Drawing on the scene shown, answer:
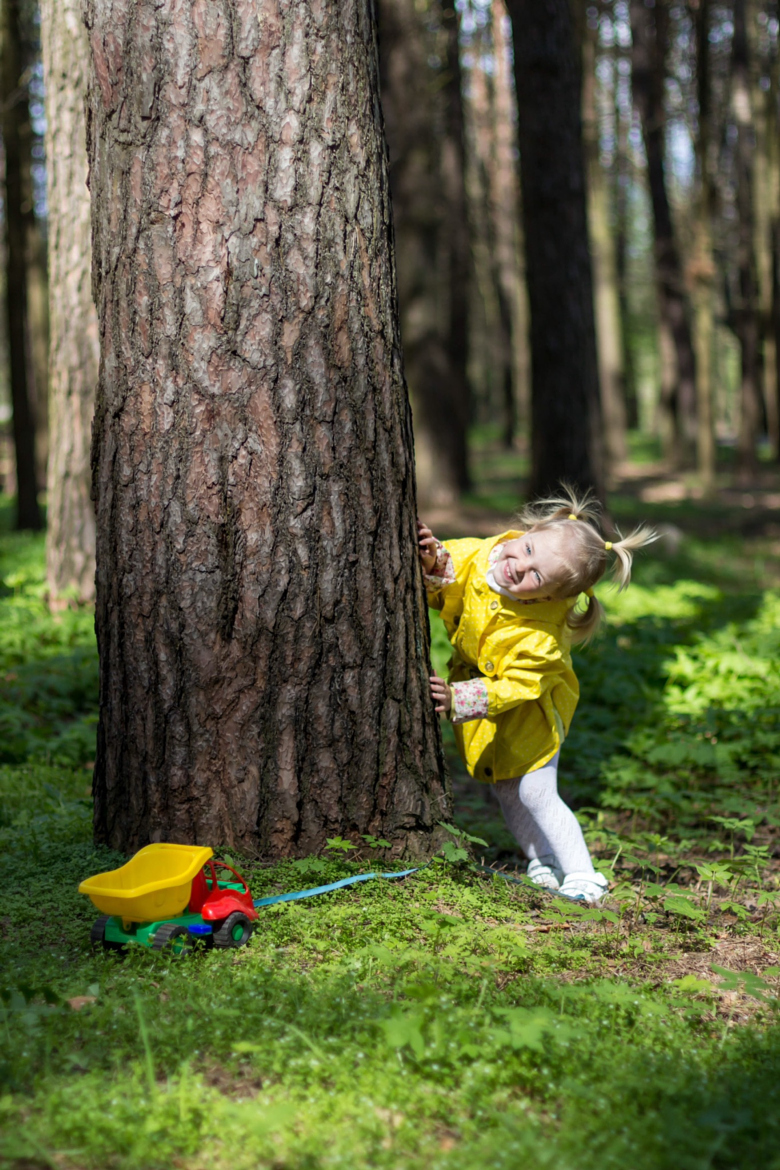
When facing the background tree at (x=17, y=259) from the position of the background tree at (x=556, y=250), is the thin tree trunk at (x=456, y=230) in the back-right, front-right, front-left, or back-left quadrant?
front-right

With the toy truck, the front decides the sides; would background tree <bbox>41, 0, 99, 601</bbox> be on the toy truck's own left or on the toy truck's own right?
on the toy truck's own left

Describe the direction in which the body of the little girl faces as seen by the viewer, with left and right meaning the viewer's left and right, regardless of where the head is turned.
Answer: facing the viewer and to the left of the viewer

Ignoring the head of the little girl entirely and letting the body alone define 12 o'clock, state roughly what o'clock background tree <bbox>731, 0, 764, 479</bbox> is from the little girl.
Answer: The background tree is roughly at 5 o'clock from the little girl.

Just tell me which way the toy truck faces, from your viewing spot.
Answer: facing away from the viewer and to the right of the viewer

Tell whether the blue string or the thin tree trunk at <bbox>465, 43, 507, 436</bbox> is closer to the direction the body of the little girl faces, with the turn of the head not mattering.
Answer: the blue string

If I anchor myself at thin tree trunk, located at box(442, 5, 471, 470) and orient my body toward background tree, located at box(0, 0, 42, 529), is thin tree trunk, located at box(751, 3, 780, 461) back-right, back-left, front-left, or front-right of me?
back-left

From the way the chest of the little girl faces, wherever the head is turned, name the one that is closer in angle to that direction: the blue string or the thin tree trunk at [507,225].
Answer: the blue string

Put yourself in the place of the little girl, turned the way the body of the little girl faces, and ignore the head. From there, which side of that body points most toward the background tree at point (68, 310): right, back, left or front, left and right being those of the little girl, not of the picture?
right

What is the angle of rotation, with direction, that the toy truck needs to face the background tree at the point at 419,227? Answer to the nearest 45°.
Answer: approximately 45° to its left

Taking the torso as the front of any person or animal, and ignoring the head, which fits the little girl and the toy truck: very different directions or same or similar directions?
very different directions

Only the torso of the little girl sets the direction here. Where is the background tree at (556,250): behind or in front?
behind
